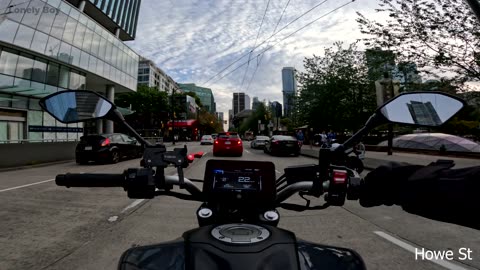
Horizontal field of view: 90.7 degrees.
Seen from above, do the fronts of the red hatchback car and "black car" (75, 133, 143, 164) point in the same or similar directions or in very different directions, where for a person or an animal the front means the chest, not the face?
same or similar directions

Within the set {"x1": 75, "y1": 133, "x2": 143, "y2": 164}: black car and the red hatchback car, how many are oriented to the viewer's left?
0

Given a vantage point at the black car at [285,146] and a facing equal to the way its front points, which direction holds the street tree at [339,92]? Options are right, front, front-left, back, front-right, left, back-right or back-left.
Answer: right

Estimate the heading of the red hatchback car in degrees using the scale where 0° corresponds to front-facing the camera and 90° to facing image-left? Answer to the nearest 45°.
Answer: approximately 180°

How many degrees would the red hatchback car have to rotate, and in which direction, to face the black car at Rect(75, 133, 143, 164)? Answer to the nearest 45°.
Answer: approximately 135° to its left

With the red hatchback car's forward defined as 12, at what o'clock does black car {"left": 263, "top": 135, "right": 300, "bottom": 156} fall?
The black car is roughly at 3 o'clock from the red hatchback car.

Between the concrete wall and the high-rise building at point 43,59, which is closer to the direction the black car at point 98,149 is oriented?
the high-rise building

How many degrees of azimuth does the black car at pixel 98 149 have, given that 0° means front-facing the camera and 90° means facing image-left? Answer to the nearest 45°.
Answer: approximately 225°

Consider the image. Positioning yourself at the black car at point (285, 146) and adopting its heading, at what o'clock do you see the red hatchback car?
The red hatchback car is roughly at 10 o'clock from the black car.

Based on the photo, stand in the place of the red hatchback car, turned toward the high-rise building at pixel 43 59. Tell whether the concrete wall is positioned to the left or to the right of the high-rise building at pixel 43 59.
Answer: left

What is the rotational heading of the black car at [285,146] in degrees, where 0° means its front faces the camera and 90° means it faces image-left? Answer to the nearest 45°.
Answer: approximately 135°

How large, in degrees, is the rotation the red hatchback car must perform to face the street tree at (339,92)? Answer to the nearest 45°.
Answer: approximately 45° to its right

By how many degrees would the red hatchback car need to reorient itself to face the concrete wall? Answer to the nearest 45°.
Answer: approximately 135° to its left

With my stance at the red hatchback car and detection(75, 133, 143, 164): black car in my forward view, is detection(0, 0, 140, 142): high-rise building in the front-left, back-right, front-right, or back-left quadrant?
front-right

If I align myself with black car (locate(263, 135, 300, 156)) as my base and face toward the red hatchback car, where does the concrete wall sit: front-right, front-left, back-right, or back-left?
front-left
